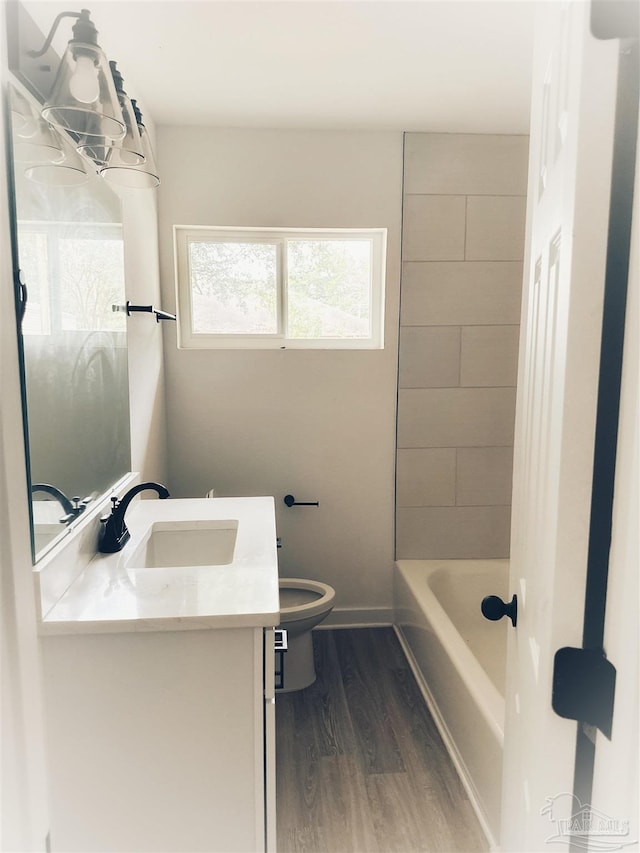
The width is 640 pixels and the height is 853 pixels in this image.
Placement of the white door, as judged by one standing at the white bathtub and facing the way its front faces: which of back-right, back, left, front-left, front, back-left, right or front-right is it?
left

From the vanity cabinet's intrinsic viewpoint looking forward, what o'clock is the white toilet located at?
The white toilet is roughly at 10 o'clock from the vanity cabinet.

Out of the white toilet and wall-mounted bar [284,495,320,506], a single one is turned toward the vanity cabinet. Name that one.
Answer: the wall-mounted bar

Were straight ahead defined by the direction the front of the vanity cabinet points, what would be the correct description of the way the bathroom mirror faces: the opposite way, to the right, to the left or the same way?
the same way

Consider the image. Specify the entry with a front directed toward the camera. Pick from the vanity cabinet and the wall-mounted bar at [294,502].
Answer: the wall-mounted bar

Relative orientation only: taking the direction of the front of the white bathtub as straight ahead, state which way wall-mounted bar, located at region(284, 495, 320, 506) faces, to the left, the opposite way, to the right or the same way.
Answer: to the left

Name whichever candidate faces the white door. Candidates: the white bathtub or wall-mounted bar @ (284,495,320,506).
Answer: the wall-mounted bar

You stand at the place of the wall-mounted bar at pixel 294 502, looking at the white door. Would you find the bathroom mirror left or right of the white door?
right

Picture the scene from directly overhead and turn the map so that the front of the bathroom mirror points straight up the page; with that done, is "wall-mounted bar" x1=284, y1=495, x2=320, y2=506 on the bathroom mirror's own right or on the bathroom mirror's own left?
on the bathroom mirror's own left

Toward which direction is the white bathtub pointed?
to the viewer's left

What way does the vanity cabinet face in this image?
to the viewer's right

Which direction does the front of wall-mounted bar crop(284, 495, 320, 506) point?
toward the camera

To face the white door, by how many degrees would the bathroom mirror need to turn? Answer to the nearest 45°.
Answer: approximately 45° to its right

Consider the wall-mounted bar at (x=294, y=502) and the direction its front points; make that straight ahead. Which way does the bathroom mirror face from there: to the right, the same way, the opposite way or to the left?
to the left

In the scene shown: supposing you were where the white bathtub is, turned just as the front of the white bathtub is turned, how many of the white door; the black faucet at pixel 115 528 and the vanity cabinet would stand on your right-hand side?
0

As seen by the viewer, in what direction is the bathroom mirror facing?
to the viewer's right

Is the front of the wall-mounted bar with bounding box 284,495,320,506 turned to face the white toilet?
yes
